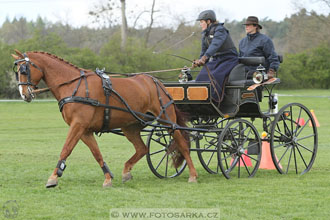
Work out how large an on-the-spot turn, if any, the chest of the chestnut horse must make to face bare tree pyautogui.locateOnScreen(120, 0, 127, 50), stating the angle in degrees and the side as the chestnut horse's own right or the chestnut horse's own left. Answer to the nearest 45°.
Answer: approximately 90° to the chestnut horse's own right

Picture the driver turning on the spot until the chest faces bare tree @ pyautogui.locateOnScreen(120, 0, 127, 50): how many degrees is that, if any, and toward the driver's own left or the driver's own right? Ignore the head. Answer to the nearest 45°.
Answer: approximately 90° to the driver's own right

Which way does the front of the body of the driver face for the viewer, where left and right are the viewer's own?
facing to the left of the viewer

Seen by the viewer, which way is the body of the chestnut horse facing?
to the viewer's left

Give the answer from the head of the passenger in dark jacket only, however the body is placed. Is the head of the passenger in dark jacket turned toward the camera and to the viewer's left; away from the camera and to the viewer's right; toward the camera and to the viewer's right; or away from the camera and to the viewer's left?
toward the camera and to the viewer's left

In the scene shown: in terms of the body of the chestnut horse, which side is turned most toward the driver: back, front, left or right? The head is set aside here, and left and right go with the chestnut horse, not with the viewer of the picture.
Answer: back

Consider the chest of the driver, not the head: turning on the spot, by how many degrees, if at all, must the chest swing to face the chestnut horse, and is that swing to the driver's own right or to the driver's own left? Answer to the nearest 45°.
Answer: approximately 45° to the driver's own left

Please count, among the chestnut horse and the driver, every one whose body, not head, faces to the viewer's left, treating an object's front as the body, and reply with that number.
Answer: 2

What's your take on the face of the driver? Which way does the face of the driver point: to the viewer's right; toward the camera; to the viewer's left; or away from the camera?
to the viewer's left

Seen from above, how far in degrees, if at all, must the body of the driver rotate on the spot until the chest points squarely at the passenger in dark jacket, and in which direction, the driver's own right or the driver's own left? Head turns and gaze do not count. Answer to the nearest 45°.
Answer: approximately 135° to the driver's own right
